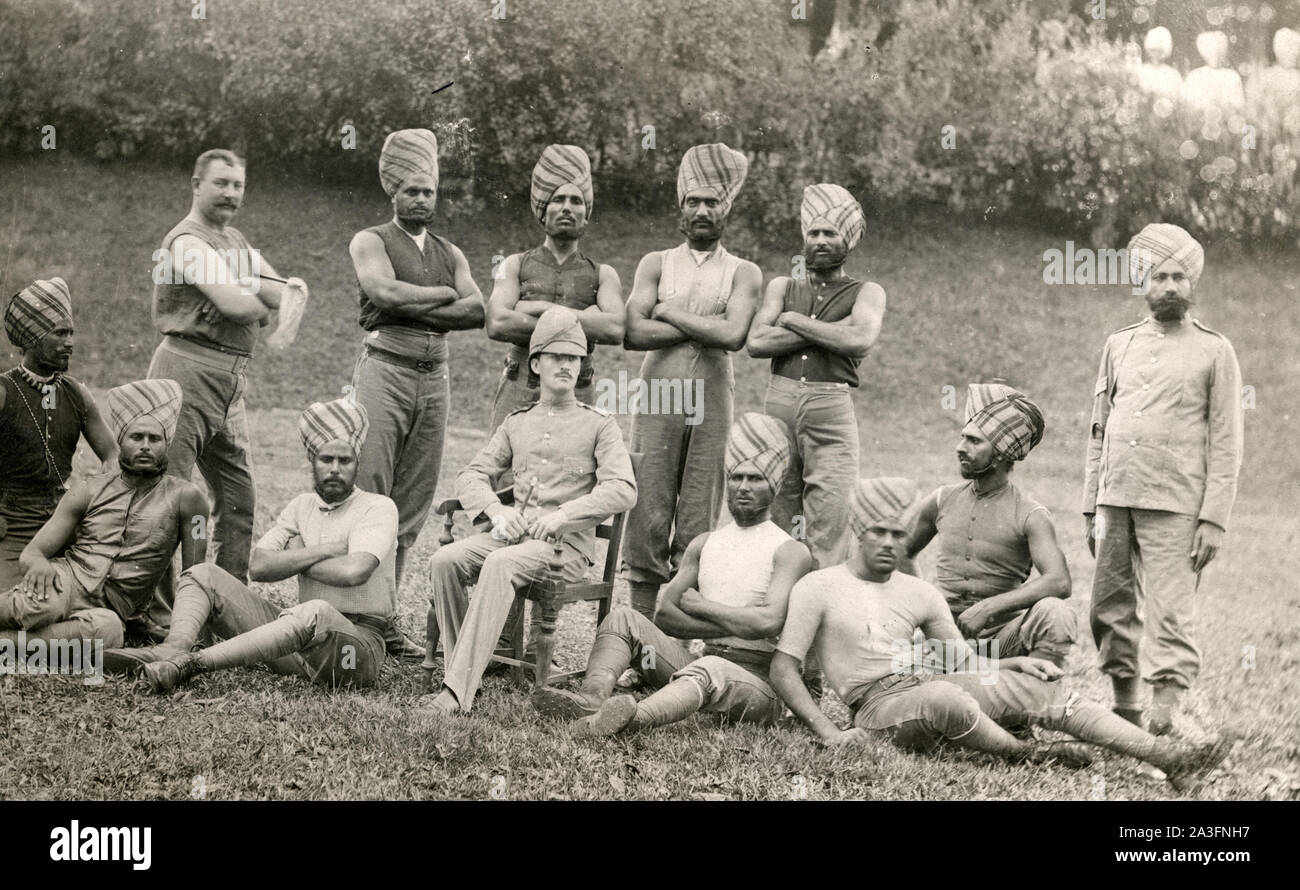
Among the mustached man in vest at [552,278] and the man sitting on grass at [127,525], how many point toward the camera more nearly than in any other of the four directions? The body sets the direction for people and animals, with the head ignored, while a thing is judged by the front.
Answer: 2

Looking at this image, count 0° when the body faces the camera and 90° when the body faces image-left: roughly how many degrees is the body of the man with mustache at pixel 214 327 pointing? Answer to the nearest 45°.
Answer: approximately 315°

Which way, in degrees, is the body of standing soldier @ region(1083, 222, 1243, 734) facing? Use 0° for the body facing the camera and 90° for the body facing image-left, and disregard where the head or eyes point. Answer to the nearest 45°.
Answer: approximately 0°

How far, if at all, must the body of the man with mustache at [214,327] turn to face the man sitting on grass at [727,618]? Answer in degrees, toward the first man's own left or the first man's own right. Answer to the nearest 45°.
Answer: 0° — they already face them

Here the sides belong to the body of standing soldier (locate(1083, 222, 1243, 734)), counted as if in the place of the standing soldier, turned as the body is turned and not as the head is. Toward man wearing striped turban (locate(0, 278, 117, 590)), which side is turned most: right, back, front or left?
right

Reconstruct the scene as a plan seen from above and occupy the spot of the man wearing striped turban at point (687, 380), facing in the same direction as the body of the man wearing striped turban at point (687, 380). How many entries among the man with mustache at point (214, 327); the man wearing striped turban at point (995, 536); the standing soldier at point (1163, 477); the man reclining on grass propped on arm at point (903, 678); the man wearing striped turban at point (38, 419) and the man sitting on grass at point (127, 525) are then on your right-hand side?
3

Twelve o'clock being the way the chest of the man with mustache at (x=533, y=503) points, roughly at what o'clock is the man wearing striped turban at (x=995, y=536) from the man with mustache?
The man wearing striped turban is roughly at 8 o'clock from the man with mustache.
